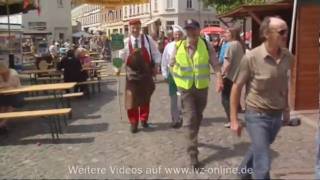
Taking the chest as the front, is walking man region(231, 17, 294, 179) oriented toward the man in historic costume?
no

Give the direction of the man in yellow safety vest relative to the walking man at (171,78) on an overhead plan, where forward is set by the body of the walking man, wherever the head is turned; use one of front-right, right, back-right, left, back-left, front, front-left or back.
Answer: front

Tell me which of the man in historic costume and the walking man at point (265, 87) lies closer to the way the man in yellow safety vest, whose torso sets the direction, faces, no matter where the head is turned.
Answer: the walking man

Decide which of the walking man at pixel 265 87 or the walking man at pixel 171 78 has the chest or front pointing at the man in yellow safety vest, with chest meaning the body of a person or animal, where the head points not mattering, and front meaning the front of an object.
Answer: the walking man at pixel 171 78

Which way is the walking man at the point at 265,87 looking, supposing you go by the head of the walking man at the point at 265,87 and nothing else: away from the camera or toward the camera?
toward the camera

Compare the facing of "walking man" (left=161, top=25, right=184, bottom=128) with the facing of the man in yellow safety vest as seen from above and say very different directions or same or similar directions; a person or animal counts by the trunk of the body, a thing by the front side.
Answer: same or similar directions

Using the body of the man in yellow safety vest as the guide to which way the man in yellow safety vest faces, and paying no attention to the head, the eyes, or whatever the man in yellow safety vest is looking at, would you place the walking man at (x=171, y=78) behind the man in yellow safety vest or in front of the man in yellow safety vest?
behind

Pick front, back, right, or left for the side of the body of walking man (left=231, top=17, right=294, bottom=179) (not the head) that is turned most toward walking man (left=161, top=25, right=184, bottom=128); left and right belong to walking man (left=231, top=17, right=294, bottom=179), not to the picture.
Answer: back

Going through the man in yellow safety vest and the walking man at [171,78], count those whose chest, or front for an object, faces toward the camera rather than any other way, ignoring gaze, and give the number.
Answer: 2

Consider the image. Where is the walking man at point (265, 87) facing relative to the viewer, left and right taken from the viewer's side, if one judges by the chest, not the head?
facing the viewer and to the right of the viewer

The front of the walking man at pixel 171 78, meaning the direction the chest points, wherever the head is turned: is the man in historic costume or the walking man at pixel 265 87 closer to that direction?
the walking man

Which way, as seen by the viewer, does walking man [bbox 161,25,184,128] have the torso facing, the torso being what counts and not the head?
toward the camera
